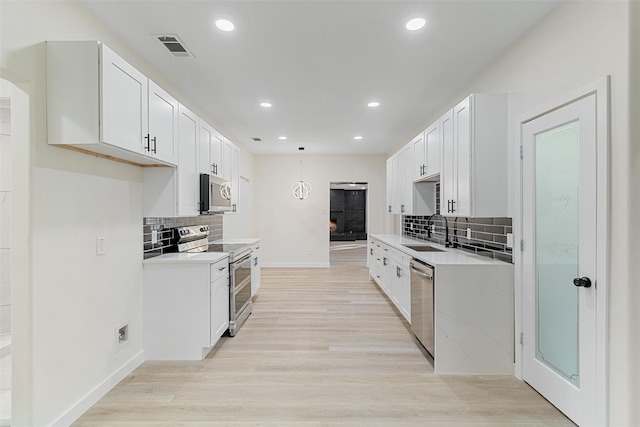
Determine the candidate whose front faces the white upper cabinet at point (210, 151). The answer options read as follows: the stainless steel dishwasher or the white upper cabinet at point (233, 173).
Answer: the stainless steel dishwasher

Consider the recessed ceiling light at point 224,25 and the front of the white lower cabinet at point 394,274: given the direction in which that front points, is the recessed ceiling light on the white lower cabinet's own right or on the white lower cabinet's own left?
on the white lower cabinet's own left

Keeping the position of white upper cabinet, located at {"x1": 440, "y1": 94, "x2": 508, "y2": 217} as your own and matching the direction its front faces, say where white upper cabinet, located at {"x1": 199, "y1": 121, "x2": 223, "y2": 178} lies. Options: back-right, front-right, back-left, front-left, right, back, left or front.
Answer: front-right

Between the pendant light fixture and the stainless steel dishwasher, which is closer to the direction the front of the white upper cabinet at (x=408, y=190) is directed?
the pendant light fixture

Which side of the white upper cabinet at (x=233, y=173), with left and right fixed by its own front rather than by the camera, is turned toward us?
right

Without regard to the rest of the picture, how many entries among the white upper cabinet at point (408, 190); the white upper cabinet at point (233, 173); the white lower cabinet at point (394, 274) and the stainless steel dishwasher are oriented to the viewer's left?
3

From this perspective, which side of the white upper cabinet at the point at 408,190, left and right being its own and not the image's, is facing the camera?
left

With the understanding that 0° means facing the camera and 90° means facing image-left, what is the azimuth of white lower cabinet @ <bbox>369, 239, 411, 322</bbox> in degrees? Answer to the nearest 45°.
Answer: approximately 90°

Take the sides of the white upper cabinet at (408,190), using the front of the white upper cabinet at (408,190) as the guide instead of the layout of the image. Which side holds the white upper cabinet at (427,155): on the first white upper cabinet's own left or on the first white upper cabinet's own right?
on the first white upper cabinet's own left

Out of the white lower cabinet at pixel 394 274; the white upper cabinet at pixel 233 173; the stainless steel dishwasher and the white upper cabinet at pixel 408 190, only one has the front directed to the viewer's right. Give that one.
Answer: the white upper cabinet at pixel 233 173

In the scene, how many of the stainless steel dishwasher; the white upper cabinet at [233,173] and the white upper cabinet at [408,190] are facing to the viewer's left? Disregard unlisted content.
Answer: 2

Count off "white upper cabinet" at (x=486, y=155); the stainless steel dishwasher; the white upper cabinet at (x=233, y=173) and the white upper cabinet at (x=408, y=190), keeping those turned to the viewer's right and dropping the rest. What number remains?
1

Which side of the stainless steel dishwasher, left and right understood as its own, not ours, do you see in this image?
left

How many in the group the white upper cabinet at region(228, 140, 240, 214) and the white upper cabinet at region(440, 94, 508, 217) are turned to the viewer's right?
1

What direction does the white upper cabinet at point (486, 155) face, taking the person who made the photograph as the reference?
facing the viewer and to the left of the viewer
